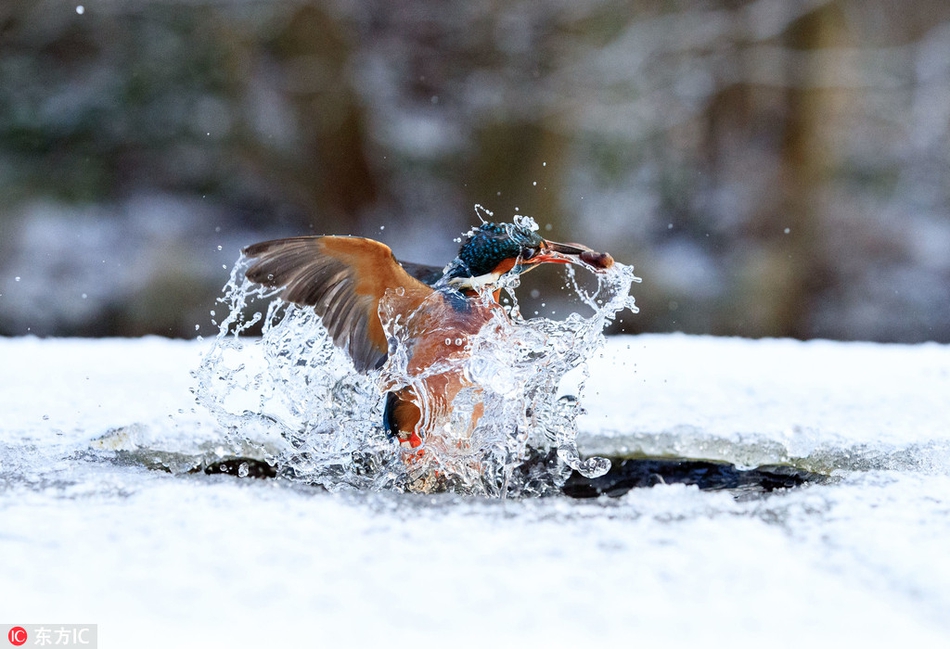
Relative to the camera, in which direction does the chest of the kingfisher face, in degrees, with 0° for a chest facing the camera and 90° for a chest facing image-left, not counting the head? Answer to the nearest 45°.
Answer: approximately 270°
